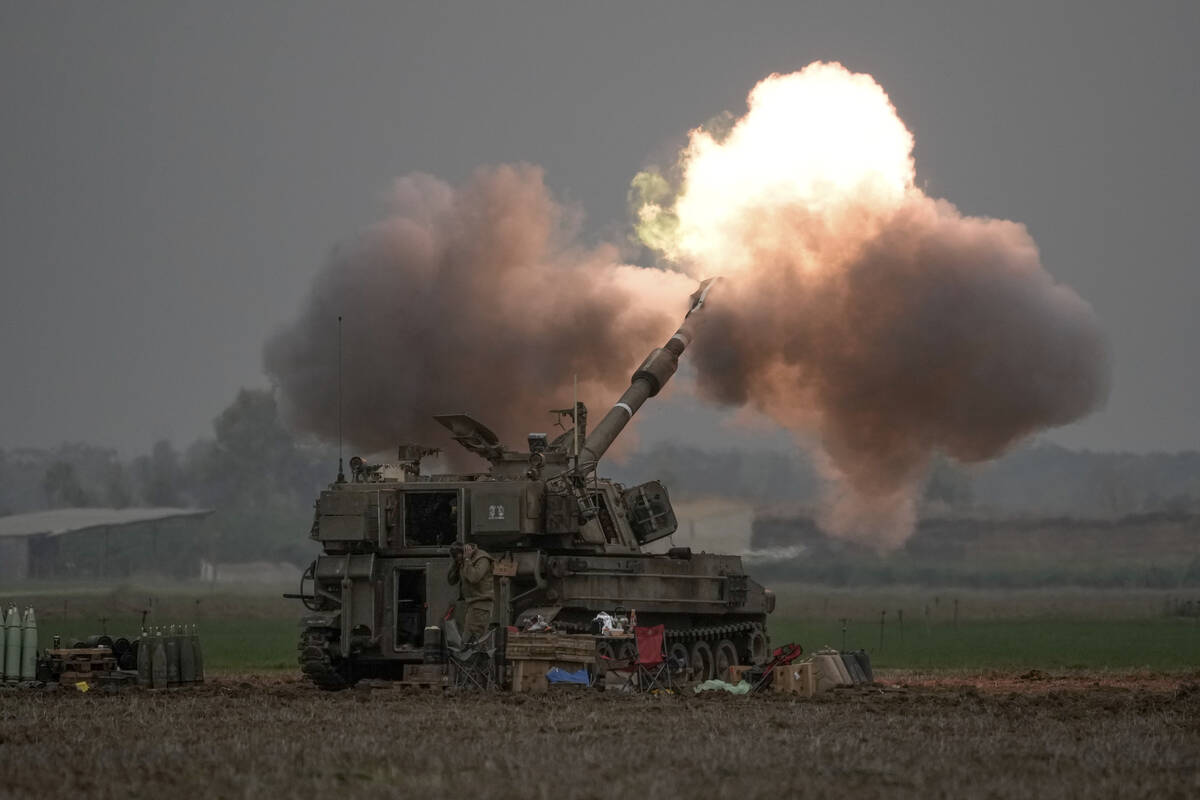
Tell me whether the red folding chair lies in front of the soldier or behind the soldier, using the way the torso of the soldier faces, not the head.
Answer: behind

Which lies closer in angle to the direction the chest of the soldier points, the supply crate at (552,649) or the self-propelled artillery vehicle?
the self-propelled artillery vehicle

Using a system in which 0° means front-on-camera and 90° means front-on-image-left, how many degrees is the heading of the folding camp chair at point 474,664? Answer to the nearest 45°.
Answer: approximately 0°

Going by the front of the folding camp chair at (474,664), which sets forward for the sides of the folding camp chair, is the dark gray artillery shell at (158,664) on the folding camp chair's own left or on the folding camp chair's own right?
on the folding camp chair's own right

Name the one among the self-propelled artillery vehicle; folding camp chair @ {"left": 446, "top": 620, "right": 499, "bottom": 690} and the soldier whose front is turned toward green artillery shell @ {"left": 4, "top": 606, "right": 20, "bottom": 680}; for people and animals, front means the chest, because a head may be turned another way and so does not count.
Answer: the soldier

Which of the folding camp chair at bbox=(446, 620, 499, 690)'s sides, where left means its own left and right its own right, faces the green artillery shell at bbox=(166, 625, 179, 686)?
right

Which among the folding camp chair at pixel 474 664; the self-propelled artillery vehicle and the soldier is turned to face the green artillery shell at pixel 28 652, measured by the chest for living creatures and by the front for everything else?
the soldier
